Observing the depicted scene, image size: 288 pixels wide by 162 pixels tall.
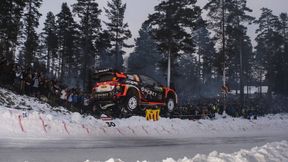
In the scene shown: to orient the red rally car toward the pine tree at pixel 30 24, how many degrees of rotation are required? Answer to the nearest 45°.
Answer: approximately 90° to its left

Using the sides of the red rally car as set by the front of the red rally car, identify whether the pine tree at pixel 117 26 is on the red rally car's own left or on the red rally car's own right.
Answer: on the red rally car's own left

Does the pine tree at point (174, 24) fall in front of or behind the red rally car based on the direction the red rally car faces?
in front

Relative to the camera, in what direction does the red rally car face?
facing away from the viewer and to the right of the viewer

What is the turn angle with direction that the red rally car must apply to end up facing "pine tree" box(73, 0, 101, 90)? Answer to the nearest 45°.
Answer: approximately 45° to its left

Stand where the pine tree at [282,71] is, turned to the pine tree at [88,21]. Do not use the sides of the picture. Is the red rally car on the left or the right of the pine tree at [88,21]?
left

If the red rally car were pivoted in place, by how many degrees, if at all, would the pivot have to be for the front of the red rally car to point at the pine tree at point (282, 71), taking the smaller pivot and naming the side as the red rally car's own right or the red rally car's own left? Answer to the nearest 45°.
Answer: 0° — it already faces it
